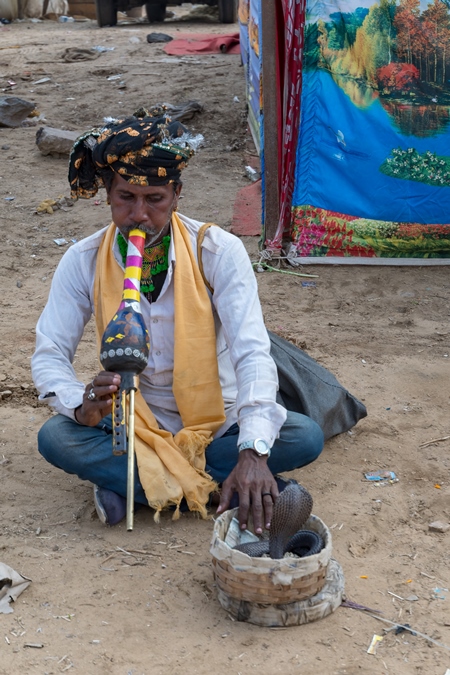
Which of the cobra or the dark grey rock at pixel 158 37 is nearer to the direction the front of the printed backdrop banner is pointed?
the cobra

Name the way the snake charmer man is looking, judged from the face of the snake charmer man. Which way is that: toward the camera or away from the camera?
toward the camera

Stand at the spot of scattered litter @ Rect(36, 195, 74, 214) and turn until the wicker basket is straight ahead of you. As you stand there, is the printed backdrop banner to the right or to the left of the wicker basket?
left

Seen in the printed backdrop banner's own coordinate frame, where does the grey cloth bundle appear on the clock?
The grey cloth bundle is roughly at 12 o'clock from the printed backdrop banner.

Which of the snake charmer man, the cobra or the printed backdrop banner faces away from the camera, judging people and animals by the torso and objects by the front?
the cobra

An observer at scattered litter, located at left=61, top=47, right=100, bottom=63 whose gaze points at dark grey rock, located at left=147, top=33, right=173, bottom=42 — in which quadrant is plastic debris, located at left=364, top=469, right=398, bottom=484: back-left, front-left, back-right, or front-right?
back-right

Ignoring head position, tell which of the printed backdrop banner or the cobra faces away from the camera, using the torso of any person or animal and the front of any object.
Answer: the cobra

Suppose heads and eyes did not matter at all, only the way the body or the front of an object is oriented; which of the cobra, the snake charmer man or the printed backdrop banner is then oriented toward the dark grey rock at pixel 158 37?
the cobra

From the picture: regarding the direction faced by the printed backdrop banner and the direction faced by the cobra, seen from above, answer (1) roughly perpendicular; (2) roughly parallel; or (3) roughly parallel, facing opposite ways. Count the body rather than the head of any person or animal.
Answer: roughly parallel, facing opposite ways

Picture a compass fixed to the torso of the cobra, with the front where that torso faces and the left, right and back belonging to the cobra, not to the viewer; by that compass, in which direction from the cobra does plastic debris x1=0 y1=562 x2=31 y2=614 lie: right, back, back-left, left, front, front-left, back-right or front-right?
left

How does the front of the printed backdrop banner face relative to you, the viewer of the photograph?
facing the viewer

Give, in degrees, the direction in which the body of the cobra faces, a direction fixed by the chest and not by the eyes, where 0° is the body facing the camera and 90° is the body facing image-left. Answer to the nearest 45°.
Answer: approximately 180°

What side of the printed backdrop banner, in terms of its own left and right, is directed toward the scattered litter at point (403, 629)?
front

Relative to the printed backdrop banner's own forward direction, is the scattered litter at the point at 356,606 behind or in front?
in front
